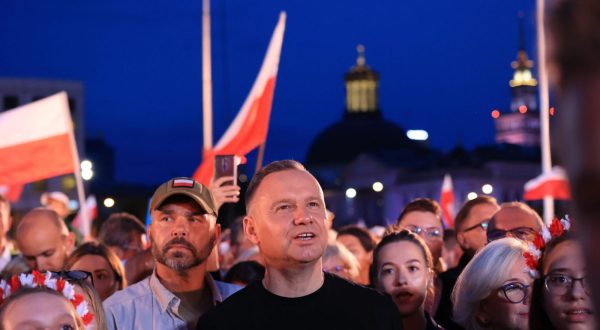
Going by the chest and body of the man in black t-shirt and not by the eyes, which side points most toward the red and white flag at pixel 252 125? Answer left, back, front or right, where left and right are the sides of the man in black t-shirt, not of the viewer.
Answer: back

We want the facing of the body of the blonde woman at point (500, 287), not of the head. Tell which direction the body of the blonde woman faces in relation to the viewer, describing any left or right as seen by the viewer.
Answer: facing the viewer and to the right of the viewer

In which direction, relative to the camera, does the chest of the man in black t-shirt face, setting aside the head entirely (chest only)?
toward the camera

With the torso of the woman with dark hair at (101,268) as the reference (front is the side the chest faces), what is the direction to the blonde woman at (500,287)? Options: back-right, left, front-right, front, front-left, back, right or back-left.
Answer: left

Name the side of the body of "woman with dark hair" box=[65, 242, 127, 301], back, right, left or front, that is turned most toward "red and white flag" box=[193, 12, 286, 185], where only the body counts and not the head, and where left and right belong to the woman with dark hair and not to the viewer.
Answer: back

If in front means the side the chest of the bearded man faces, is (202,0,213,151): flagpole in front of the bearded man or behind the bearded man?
behind

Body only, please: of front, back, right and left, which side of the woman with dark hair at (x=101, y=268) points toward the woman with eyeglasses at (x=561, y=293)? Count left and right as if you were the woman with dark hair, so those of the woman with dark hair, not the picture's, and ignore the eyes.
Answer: left

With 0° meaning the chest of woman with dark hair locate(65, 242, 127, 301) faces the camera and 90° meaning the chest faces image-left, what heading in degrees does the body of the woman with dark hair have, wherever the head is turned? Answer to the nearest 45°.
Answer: approximately 45°

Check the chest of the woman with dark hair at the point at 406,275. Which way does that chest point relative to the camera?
toward the camera

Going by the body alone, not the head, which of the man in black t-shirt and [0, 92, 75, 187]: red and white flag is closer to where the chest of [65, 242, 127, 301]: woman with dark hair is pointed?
the man in black t-shirt

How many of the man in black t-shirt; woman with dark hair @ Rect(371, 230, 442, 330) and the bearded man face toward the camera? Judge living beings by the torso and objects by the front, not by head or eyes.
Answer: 3

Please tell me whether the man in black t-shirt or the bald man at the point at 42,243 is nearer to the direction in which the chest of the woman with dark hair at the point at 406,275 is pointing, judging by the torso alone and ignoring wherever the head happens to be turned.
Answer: the man in black t-shirt

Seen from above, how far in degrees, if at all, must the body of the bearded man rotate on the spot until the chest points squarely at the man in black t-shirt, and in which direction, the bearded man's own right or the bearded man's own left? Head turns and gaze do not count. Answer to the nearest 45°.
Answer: approximately 45° to the bearded man's own left
